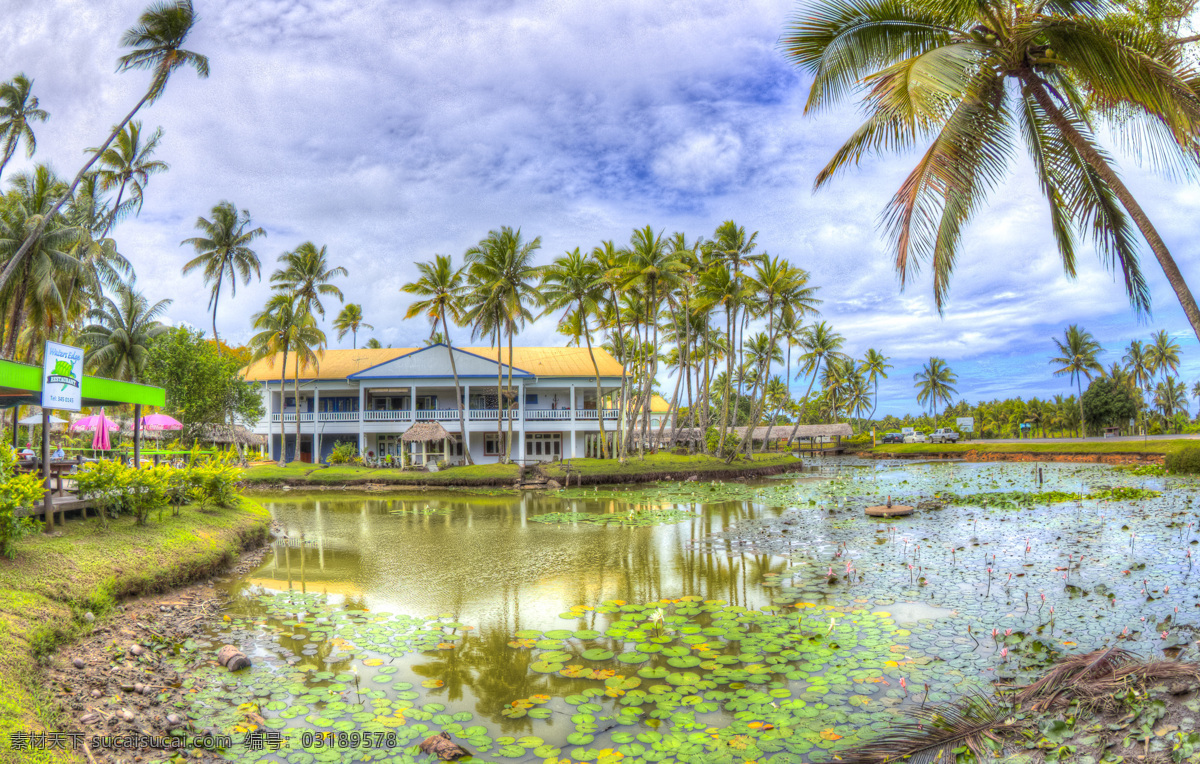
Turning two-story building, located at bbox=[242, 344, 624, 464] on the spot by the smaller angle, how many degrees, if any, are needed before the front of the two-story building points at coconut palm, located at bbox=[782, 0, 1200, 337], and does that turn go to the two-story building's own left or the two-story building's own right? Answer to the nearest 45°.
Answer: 0° — it already faces it

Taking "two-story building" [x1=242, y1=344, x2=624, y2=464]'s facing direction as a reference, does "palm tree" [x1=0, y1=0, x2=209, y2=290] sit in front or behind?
in front

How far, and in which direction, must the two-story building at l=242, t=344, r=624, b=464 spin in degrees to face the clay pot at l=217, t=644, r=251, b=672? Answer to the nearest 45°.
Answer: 0° — it already faces it

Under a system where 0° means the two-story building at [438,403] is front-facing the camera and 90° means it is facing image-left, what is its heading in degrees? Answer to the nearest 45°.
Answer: approximately 0°

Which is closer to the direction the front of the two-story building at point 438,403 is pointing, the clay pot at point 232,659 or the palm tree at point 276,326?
the clay pot

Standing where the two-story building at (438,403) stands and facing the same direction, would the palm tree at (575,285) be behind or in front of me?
in front

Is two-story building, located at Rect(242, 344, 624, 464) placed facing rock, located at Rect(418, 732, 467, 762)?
yes

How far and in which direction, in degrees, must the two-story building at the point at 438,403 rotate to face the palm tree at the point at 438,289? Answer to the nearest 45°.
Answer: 0° — it already faces it

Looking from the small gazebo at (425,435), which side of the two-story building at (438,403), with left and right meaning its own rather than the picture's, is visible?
front
